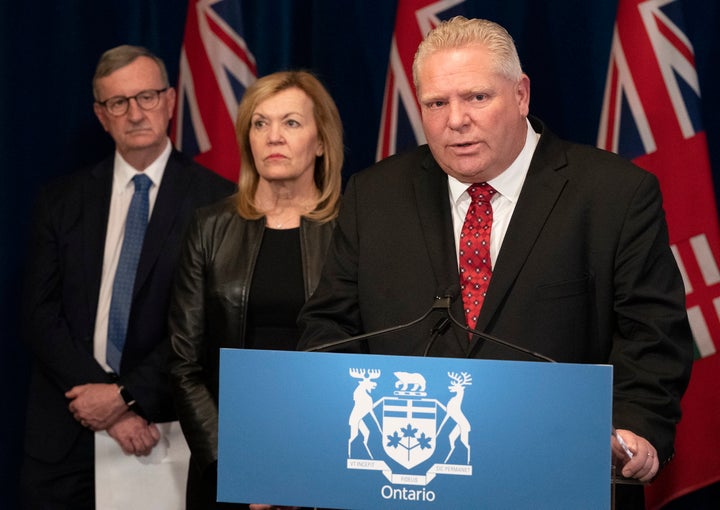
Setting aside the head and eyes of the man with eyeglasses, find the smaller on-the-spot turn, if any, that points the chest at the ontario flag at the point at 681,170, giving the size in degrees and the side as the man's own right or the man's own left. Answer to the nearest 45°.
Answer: approximately 45° to the man's own left

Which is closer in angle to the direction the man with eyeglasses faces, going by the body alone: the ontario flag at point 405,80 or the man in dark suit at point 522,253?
the man in dark suit

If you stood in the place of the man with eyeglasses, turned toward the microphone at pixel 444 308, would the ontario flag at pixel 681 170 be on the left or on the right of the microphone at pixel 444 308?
left

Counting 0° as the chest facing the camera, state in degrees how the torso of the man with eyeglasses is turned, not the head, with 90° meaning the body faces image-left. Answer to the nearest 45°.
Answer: approximately 0°

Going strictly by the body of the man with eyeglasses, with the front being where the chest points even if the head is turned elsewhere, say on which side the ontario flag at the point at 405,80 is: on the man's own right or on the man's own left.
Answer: on the man's own left

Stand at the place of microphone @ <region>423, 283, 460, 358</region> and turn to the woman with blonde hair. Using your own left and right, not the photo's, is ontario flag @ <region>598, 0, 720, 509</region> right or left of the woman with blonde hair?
right

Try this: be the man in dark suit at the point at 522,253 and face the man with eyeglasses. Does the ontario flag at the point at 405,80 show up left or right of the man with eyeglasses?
right
